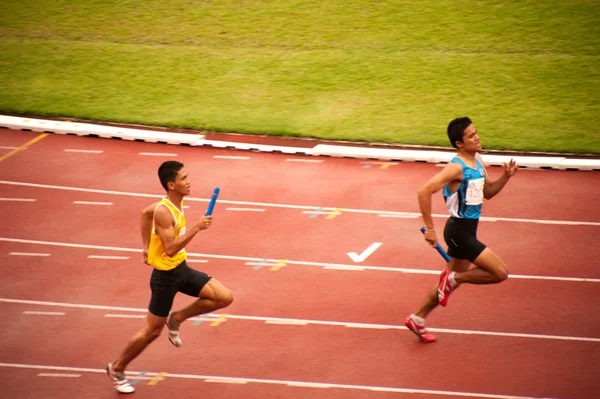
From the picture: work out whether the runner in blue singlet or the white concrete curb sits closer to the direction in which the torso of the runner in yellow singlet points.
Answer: the runner in blue singlet

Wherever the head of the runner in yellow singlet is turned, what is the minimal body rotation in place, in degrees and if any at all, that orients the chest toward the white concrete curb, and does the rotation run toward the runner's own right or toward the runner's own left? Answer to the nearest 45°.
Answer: approximately 90° to the runner's own left

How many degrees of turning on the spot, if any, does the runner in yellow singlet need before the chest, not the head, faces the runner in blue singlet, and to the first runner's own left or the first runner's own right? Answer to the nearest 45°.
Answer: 0° — they already face them

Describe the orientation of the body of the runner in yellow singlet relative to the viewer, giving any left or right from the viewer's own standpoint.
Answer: facing to the right of the viewer
